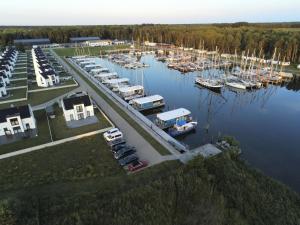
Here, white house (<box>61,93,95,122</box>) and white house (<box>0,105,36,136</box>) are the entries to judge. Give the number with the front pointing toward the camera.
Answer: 2

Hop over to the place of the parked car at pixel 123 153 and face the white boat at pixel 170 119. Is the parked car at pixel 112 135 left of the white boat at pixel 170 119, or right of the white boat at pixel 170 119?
left

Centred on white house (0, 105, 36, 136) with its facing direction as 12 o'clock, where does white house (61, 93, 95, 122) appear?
white house (61, 93, 95, 122) is roughly at 9 o'clock from white house (0, 105, 36, 136).

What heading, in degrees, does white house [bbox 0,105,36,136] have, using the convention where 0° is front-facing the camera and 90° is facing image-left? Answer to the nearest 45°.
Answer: approximately 0°

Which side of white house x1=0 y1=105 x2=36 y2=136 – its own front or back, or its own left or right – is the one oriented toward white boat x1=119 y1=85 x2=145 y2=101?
left

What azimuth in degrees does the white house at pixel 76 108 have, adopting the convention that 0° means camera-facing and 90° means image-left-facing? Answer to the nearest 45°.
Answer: approximately 0°

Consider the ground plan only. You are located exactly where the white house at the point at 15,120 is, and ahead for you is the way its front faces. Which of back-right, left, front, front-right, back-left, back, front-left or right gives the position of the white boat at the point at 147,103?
left

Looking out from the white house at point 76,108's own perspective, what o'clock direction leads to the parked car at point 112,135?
The parked car is roughly at 11 o'clock from the white house.

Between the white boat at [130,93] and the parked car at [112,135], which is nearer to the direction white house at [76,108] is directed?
the parked car

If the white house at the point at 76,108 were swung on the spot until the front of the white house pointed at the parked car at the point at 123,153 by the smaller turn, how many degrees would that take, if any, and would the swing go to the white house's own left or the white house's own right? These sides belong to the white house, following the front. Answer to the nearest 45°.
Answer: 0° — it already faces it

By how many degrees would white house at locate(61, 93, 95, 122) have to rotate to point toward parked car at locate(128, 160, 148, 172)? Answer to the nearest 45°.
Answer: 0° — it already faces it

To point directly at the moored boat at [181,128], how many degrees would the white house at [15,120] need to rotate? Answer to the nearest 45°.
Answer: approximately 45° to its left

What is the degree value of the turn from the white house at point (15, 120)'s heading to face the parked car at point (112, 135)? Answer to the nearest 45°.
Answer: approximately 45° to its left

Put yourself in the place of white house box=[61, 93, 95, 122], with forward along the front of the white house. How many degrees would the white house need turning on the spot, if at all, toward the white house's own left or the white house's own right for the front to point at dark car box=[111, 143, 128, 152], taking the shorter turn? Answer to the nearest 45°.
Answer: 0° — it already faces it

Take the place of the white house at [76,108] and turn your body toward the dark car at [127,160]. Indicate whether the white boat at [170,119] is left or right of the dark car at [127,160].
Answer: left
